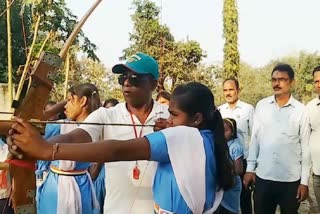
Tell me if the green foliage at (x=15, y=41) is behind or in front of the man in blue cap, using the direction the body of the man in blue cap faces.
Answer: behind

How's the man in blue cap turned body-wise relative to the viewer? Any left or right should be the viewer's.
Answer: facing the viewer

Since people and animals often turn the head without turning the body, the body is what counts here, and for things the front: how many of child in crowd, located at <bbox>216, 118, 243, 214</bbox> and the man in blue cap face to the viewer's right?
0

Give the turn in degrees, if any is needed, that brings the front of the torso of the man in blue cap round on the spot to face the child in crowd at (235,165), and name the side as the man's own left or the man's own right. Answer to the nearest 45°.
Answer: approximately 135° to the man's own left

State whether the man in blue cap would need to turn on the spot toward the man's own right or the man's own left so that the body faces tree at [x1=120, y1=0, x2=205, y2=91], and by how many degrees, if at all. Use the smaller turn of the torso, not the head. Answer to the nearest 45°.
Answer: approximately 180°

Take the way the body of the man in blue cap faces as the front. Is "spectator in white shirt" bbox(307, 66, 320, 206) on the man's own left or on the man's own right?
on the man's own left

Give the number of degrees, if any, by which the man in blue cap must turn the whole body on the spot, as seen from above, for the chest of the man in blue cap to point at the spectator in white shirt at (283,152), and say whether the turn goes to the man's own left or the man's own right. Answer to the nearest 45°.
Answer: approximately 135° to the man's own left

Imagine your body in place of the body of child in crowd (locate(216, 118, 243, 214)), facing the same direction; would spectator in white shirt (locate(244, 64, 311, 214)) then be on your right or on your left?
on your left

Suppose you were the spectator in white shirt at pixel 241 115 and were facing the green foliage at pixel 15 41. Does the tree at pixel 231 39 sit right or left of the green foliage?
right

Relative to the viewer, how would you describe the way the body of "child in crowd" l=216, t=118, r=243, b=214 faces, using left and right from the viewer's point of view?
facing the viewer and to the left of the viewer

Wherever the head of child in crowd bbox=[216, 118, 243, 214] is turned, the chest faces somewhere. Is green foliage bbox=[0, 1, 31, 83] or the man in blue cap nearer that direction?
the man in blue cap

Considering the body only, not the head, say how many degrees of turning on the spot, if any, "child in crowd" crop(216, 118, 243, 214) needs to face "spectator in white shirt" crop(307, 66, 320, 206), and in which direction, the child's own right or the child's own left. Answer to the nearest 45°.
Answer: approximately 135° to the child's own left

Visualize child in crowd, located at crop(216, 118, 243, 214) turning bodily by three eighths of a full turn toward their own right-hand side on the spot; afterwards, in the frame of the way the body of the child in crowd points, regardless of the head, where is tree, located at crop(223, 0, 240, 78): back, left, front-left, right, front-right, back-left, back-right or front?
front
